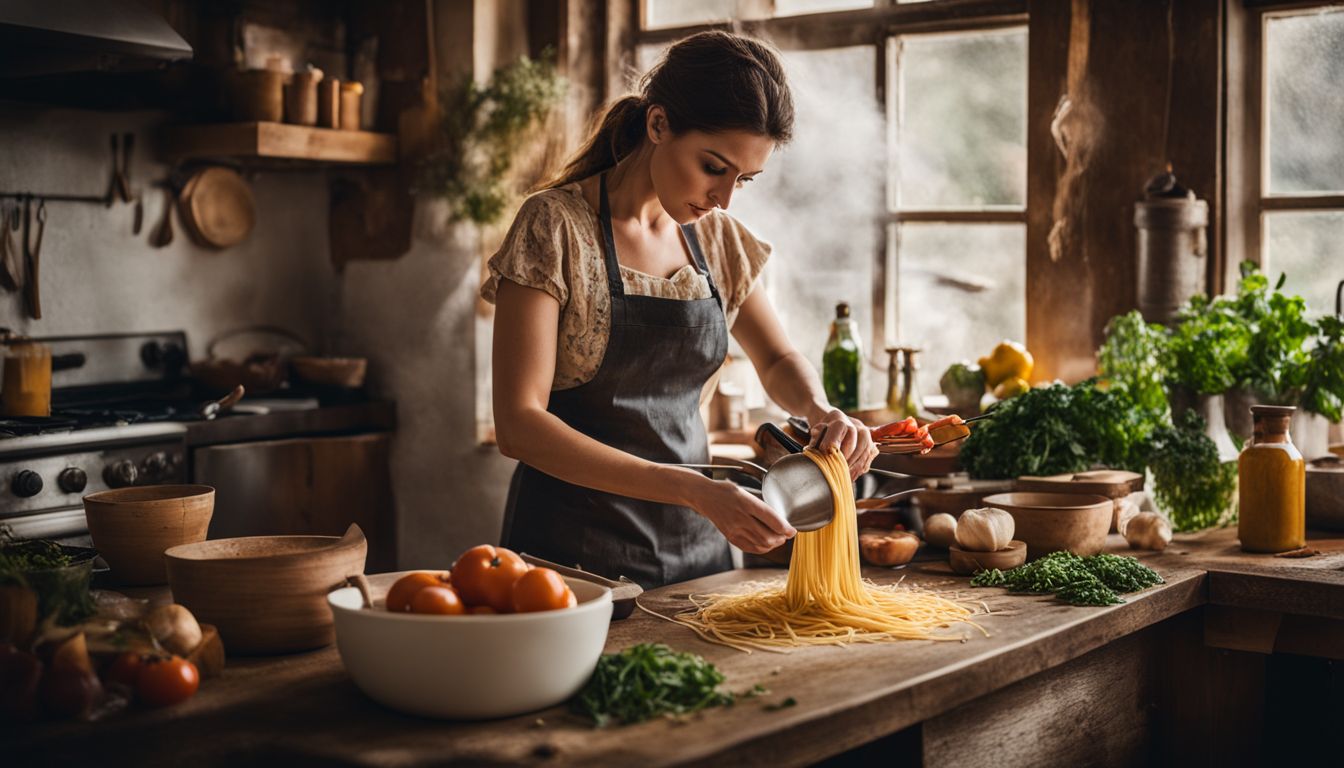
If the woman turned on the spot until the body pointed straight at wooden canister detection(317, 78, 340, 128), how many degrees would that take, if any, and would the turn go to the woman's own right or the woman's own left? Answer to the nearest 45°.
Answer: approximately 180°

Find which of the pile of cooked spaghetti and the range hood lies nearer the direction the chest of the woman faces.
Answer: the pile of cooked spaghetti

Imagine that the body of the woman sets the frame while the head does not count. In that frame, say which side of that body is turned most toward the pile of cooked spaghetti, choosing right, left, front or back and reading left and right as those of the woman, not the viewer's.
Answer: front

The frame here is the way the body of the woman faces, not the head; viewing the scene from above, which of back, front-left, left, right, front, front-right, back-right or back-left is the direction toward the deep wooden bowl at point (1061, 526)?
front-left

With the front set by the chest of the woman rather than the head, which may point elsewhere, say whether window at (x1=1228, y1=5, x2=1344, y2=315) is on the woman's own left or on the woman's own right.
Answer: on the woman's own left

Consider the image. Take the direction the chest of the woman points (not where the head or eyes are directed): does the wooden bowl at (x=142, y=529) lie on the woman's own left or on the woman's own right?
on the woman's own right

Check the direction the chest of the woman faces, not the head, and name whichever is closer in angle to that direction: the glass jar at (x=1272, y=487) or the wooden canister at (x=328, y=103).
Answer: the glass jar

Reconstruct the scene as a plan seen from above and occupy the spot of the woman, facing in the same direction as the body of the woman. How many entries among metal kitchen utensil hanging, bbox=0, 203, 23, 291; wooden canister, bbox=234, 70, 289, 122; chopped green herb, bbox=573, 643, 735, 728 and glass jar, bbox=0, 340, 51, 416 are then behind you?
3

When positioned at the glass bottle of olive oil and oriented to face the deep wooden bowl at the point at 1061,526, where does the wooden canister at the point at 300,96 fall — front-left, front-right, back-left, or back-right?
back-right

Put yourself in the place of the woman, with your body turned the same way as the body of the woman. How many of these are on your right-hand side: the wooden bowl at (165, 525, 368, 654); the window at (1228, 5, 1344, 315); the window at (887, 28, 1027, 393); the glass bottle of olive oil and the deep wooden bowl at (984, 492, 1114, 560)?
1

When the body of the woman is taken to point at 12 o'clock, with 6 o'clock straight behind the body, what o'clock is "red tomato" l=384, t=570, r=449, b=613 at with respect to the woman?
The red tomato is roughly at 2 o'clock from the woman.

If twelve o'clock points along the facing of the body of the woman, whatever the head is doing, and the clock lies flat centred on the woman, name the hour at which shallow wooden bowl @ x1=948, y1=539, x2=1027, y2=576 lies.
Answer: The shallow wooden bowl is roughly at 11 o'clock from the woman.

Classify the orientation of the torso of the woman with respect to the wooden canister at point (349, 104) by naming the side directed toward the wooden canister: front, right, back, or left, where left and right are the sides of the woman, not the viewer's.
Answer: back

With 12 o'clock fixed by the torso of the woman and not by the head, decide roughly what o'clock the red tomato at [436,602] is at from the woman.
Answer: The red tomato is roughly at 2 o'clock from the woman.

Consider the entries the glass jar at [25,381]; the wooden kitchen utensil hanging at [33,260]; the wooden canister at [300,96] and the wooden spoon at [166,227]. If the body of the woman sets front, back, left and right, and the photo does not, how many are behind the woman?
4

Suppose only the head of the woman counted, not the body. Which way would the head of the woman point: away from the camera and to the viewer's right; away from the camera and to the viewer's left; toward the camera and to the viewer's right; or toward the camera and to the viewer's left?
toward the camera and to the viewer's right

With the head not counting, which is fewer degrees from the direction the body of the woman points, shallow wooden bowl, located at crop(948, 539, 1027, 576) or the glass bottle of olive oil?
the shallow wooden bowl

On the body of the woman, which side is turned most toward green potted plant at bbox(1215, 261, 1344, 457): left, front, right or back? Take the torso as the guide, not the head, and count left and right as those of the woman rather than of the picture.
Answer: left

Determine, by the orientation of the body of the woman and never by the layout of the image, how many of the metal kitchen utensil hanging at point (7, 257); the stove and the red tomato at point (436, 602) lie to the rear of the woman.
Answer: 2

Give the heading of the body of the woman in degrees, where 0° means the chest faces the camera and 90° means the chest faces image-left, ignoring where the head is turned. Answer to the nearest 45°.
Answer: approximately 315°
